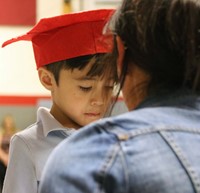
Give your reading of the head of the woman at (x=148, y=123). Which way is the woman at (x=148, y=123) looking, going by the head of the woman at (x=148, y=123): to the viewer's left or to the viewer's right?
to the viewer's left

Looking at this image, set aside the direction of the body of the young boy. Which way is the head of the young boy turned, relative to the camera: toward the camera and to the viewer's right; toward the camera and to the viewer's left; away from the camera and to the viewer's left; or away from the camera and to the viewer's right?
toward the camera and to the viewer's right

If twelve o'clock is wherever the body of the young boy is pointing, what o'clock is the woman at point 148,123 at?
The woman is roughly at 1 o'clock from the young boy.

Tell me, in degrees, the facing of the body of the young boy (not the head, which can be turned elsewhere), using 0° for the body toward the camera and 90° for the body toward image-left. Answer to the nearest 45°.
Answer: approximately 315°
